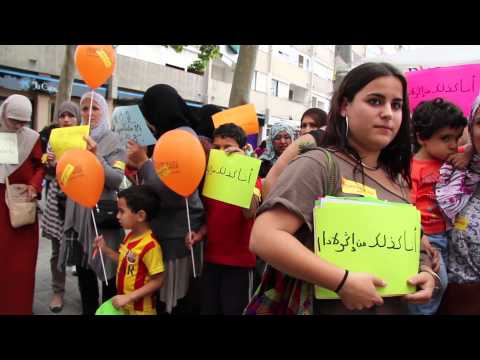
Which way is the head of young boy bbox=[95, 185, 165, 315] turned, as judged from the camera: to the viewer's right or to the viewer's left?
to the viewer's left

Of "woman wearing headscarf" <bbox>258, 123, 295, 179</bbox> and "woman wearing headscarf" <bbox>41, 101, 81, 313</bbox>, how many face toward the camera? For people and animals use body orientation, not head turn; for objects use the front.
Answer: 2

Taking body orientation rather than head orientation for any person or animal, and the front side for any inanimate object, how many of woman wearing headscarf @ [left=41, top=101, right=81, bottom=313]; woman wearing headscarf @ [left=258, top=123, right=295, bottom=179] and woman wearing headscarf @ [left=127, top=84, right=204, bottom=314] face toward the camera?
2

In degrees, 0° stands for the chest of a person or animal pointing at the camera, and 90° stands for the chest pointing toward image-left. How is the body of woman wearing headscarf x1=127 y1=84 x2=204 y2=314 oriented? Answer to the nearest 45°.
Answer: approximately 135°

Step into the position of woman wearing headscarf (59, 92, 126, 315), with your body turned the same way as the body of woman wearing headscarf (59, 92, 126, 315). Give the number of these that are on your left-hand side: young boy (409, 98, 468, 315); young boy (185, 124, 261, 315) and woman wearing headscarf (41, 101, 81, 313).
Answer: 2
